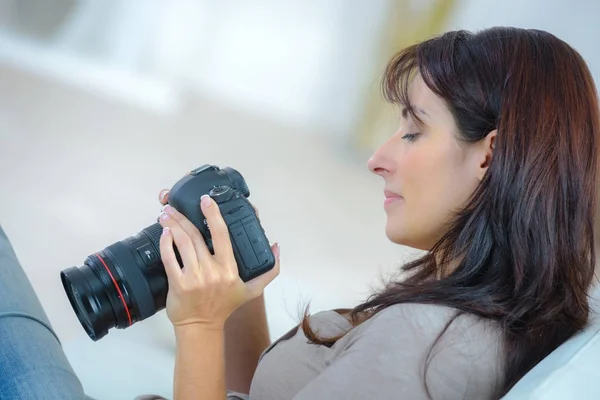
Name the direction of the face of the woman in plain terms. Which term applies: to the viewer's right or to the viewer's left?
to the viewer's left

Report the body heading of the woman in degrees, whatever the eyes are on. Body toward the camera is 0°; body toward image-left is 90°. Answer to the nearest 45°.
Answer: approximately 90°
